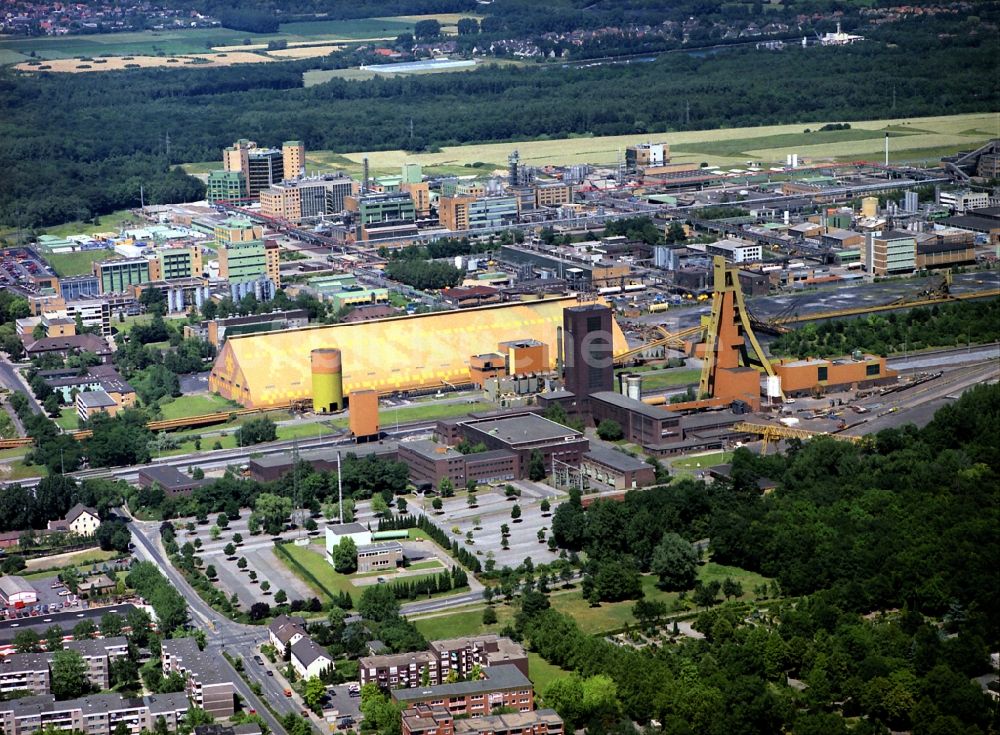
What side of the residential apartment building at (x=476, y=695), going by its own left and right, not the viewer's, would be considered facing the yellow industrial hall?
back

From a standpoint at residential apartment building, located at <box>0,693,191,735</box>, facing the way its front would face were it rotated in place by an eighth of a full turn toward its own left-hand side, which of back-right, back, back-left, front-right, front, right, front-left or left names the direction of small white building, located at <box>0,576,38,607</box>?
back-left

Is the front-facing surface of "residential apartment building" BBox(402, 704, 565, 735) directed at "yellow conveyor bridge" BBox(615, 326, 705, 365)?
no

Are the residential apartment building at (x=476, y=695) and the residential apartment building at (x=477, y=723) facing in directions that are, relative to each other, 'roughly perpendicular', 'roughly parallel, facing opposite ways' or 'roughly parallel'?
roughly parallel

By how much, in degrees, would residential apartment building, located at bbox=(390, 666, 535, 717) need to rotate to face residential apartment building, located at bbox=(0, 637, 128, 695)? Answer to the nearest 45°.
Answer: approximately 90° to its right

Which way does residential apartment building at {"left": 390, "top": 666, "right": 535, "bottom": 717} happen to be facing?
toward the camera

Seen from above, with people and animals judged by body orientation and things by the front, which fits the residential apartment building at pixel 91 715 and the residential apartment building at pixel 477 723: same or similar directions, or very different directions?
same or similar directions

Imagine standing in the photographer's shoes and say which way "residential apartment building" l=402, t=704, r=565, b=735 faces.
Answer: facing the viewer

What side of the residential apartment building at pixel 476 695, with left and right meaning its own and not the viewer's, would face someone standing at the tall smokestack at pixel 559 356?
back

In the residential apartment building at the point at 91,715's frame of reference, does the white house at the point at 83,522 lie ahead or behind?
behind

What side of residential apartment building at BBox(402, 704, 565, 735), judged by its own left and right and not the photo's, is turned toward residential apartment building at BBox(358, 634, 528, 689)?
back

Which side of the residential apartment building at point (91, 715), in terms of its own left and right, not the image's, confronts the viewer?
front
